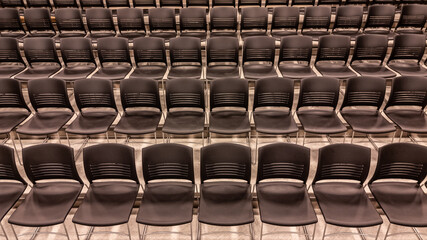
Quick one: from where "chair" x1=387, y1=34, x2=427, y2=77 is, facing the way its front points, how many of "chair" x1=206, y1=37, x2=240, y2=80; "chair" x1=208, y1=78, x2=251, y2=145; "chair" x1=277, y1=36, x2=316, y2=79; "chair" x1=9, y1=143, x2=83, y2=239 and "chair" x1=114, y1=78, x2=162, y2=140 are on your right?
5

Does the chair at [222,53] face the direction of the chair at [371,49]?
no

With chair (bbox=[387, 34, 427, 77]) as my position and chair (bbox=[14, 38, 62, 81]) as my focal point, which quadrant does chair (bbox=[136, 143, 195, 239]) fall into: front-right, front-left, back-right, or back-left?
front-left

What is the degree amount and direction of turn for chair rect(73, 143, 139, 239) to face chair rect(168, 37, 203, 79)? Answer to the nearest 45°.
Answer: approximately 135° to its left

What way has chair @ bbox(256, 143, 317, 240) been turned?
toward the camera

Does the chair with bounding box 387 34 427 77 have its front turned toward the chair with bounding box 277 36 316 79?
no

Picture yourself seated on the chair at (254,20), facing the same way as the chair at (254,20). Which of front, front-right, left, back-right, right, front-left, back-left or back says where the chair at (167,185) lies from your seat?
front

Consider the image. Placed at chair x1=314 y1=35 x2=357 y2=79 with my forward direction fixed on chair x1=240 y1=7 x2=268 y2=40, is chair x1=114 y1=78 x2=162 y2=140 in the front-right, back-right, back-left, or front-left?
front-left

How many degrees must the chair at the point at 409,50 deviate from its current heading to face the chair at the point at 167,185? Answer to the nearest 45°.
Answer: approximately 90° to its right

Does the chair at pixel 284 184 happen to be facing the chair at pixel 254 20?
no

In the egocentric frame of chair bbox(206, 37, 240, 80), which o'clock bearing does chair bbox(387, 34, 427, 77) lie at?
chair bbox(387, 34, 427, 77) is roughly at 9 o'clock from chair bbox(206, 37, 240, 80).

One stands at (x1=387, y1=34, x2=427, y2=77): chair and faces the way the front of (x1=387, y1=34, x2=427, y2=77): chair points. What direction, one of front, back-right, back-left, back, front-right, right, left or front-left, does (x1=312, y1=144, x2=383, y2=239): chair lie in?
front-right

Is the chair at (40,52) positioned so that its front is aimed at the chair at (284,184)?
no

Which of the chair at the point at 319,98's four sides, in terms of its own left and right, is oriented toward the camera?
front

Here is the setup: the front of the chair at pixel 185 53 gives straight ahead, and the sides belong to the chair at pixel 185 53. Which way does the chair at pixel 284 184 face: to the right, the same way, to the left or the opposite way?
the same way

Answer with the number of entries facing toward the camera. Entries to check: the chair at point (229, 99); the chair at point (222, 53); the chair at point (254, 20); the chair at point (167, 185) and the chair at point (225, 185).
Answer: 5

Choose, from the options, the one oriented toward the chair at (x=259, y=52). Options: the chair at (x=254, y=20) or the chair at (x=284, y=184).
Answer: the chair at (x=254, y=20)

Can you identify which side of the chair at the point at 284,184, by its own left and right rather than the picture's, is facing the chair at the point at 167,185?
right

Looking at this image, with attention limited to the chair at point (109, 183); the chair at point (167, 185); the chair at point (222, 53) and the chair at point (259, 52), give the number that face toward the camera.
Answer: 4

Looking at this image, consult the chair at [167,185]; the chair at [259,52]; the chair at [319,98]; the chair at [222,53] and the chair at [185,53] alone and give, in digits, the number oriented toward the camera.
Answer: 5

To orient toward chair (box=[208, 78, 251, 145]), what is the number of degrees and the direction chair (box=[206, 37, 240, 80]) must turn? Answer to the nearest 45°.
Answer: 0° — it already faces it

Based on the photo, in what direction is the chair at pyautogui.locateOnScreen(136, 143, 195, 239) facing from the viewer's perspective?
toward the camera

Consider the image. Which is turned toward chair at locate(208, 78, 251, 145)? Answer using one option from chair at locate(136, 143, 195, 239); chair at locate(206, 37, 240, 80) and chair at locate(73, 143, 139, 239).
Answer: chair at locate(206, 37, 240, 80)
